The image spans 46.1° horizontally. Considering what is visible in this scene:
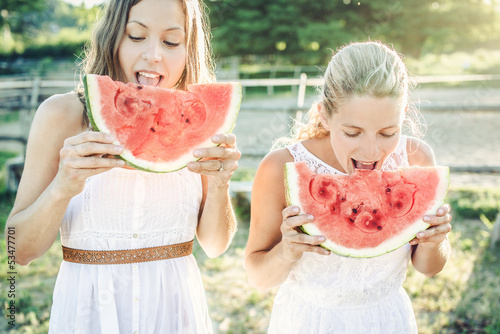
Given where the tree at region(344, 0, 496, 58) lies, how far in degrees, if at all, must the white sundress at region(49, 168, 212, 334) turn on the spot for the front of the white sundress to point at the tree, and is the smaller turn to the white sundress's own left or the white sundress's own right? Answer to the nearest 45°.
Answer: approximately 135° to the white sundress's own left

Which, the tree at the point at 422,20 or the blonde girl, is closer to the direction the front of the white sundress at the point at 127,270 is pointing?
the blonde girl

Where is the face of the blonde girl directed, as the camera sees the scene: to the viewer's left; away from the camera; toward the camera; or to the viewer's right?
toward the camera

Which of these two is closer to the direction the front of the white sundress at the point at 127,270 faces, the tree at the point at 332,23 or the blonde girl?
the blonde girl

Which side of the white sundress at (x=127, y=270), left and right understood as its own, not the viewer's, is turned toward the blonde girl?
left

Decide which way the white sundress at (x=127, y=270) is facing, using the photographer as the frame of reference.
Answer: facing the viewer

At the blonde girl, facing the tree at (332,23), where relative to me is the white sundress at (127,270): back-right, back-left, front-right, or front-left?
back-left

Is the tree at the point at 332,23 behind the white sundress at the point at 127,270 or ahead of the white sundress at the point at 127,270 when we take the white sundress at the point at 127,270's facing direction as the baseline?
behind
